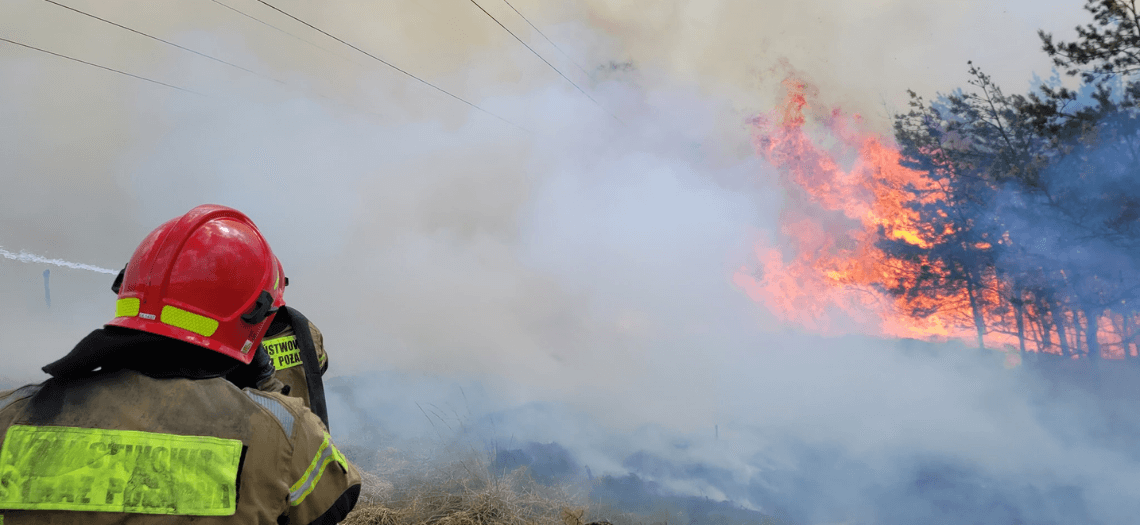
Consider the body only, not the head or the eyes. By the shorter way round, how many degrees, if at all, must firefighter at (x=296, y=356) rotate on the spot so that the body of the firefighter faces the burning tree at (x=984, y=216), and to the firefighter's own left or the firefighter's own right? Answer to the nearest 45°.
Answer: approximately 90° to the firefighter's own right

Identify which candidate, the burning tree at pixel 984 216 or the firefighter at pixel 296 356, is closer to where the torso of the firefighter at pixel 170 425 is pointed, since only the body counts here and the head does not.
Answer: the firefighter

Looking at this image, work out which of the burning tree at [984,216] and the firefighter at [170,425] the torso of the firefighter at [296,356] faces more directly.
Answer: the burning tree

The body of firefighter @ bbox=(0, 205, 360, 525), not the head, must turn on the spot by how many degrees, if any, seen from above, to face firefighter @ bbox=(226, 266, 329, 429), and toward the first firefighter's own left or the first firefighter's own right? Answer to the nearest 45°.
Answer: approximately 45° to the first firefighter's own right

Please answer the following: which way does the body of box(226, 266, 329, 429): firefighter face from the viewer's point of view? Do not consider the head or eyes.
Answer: away from the camera

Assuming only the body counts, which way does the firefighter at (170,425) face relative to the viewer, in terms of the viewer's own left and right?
facing away from the viewer

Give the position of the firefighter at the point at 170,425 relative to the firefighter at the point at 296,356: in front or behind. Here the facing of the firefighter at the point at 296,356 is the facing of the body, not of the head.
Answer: behind

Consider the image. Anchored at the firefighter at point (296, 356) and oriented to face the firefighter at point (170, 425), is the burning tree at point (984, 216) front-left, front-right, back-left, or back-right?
back-left
